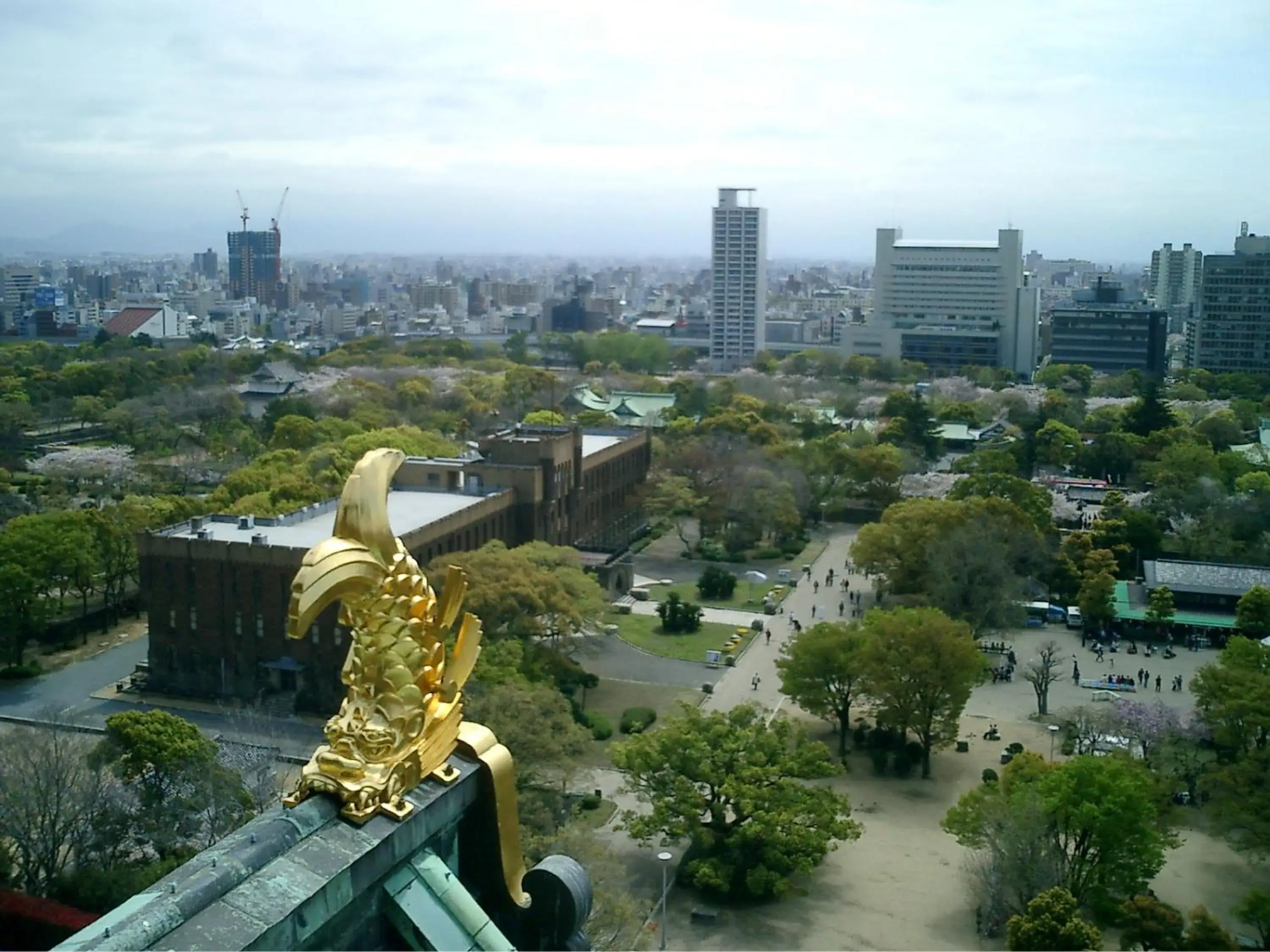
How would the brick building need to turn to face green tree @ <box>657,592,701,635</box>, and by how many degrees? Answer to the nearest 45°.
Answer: approximately 45° to its left

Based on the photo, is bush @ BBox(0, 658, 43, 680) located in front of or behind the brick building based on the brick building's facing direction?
behind

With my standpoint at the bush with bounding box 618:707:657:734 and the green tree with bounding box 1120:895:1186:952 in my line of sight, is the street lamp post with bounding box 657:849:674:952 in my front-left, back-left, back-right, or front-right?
front-right

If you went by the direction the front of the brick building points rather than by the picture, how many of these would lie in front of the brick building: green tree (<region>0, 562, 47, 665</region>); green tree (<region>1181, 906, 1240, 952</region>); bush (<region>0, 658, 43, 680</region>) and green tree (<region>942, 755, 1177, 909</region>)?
2

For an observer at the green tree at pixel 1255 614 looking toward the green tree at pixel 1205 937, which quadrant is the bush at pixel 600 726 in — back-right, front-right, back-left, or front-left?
front-right

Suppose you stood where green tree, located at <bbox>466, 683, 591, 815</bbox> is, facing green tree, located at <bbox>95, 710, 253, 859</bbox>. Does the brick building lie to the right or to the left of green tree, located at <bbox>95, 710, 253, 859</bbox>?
right

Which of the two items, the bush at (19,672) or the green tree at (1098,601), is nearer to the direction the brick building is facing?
the green tree

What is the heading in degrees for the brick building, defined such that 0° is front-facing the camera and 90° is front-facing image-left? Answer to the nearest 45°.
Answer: approximately 315°

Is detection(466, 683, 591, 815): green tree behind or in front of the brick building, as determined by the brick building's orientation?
in front

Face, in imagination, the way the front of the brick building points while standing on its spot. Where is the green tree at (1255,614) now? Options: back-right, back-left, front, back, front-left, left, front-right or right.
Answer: front-left

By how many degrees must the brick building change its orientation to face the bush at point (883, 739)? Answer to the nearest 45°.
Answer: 0° — it already faces it

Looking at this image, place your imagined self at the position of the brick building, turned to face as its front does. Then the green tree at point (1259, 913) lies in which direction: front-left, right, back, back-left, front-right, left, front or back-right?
front

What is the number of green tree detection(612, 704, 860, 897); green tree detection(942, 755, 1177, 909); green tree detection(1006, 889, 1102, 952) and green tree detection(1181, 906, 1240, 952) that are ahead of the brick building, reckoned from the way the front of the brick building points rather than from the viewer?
4

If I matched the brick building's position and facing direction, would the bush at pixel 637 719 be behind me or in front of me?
in front

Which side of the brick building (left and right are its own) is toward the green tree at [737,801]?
front

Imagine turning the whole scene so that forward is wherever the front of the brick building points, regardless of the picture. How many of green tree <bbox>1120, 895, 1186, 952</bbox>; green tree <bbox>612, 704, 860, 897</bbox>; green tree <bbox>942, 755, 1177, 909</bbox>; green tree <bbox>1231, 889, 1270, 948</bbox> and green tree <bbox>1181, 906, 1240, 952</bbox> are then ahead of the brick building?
5

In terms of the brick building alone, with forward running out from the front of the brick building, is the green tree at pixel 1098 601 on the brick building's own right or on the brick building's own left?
on the brick building's own left
